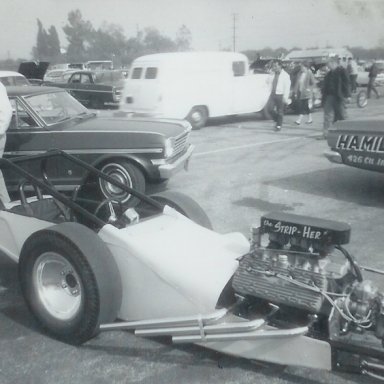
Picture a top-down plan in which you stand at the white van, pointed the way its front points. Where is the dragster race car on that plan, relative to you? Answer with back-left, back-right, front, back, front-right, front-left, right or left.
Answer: back-right

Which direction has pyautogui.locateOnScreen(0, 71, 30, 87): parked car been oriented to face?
to the viewer's right

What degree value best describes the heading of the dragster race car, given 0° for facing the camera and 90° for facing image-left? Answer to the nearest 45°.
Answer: approximately 315°

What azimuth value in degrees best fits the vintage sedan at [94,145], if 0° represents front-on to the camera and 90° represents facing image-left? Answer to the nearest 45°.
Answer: approximately 315°

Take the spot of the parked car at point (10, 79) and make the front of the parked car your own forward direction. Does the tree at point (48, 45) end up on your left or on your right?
on your left

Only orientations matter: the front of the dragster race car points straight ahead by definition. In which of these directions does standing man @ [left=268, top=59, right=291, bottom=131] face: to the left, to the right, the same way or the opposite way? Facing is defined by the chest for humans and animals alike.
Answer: to the right

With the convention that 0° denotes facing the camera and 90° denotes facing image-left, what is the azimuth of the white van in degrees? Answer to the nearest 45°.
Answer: approximately 225°

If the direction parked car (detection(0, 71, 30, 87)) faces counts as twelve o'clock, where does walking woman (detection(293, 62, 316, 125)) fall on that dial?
The walking woman is roughly at 1 o'clock from the parked car.

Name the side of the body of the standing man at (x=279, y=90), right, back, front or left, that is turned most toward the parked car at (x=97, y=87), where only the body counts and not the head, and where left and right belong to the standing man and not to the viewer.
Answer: right

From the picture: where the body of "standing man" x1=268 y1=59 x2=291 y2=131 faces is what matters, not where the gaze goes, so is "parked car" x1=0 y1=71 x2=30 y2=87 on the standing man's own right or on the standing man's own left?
on the standing man's own right

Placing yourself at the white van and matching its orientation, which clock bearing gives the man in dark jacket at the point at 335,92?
The man in dark jacket is roughly at 3 o'clock from the white van.

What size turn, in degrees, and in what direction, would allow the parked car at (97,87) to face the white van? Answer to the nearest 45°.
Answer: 0° — it already faces it

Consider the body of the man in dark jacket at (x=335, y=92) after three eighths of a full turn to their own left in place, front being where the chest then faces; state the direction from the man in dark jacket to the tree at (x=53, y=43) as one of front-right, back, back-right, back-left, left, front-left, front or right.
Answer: back-left

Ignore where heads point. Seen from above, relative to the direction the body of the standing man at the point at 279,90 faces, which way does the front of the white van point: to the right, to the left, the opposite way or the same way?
the opposite way

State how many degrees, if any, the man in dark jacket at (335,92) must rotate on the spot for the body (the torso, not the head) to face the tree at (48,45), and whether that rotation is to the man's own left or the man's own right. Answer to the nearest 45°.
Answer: approximately 90° to the man's own right
